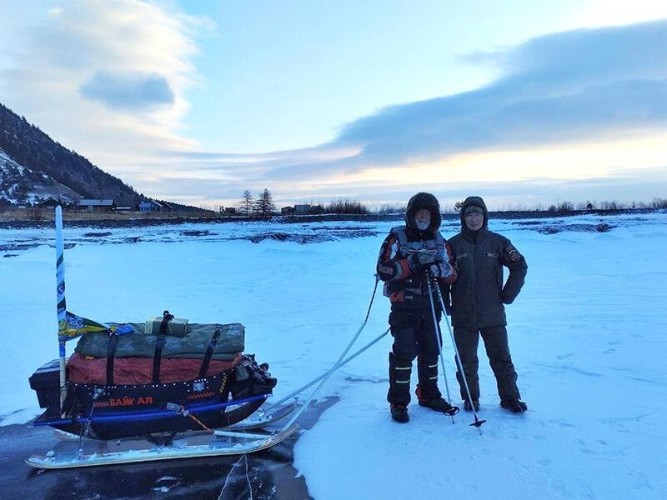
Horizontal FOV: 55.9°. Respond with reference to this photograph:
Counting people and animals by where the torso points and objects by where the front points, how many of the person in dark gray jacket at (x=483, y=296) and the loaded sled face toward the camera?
1

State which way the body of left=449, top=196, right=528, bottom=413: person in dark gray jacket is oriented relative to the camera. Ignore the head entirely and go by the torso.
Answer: toward the camera

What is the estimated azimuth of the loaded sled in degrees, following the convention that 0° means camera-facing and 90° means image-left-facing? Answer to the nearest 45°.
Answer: approximately 270°

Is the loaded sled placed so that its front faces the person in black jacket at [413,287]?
yes

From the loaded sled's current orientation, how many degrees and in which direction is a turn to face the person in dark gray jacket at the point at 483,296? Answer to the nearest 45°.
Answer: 0° — it already faces them

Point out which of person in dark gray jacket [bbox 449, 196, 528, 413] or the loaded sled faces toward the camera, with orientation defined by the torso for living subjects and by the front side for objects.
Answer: the person in dark gray jacket

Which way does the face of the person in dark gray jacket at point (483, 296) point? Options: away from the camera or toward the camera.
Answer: toward the camera

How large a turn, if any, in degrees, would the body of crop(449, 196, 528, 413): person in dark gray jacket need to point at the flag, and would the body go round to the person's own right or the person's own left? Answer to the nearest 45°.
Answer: approximately 45° to the person's own right

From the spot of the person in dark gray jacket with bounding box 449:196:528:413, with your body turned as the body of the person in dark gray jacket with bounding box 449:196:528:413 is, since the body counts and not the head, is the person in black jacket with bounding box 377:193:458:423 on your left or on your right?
on your right

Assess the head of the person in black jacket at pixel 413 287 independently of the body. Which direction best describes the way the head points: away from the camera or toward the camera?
toward the camera

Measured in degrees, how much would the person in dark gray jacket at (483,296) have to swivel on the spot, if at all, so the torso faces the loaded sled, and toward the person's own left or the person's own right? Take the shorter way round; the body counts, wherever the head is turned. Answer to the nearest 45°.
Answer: approximately 45° to the person's own right
